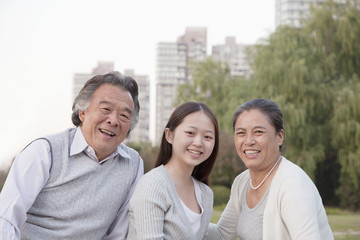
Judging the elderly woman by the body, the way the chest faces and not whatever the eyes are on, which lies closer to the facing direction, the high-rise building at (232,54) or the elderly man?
the elderly man

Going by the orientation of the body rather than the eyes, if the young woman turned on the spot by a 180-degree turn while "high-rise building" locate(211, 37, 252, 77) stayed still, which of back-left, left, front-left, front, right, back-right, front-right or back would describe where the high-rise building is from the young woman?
front-right

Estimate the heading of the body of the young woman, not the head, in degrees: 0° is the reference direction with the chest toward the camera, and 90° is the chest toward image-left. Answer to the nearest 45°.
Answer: approximately 315°

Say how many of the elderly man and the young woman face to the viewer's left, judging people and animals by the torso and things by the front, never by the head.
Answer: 0

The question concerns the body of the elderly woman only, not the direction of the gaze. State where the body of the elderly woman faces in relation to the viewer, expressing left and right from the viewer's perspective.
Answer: facing the viewer and to the left of the viewer

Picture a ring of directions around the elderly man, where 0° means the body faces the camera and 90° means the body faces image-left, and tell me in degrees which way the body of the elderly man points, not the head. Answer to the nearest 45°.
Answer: approximately 315°

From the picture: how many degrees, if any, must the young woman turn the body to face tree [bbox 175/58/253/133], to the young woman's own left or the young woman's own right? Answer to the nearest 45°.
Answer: approximately 135° to the young woman's own left
